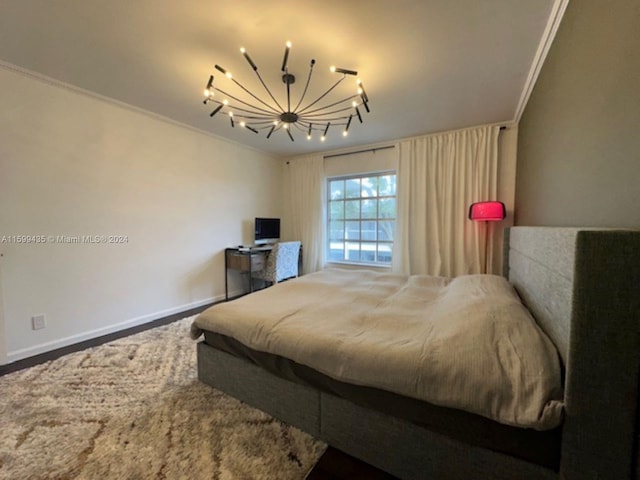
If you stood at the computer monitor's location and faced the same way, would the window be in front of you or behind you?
in front

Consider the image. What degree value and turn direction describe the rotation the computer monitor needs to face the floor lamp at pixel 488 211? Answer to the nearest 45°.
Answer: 0° — it already faces it

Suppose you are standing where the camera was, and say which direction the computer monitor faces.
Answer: facing the viewer and to the right of the viewer

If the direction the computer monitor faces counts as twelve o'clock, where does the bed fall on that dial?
The bed is roughly at 1 o'clock from the computer monitor.

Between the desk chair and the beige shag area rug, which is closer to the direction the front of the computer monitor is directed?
the desk chair

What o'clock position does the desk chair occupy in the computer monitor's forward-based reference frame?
The desk chair is roughly at 1 o'clock from the computer monitor.

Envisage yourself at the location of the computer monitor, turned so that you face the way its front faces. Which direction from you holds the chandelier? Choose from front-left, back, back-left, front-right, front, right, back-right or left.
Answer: front-right

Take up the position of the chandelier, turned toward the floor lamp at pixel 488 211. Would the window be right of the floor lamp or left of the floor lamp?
left

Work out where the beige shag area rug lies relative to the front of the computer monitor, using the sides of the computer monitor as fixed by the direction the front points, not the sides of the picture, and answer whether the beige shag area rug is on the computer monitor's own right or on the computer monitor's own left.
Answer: on the computer monitor's own right

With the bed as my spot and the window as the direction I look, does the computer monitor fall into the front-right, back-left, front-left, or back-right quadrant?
front-left
